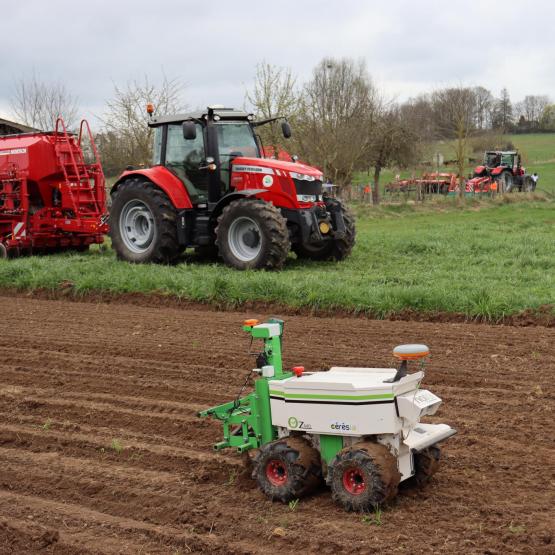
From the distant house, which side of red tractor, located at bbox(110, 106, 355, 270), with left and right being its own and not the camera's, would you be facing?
back

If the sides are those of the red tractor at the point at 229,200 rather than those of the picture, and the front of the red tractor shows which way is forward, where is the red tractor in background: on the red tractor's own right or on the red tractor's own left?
on the red tractor's own left

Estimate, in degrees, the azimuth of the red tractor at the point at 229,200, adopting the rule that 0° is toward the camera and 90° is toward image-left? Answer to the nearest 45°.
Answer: approximately 315°

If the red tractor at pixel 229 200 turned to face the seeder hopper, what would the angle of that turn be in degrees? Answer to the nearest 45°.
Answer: approximately 180°

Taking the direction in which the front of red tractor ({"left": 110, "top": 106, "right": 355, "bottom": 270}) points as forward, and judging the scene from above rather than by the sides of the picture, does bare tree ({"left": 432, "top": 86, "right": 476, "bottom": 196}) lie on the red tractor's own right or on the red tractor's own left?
on the red tractor's own left

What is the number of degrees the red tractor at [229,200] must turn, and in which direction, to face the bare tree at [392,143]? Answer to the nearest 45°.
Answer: approximately 135° to its left

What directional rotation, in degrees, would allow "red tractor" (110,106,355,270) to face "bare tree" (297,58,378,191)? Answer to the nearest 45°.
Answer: approximately 135° to its left
